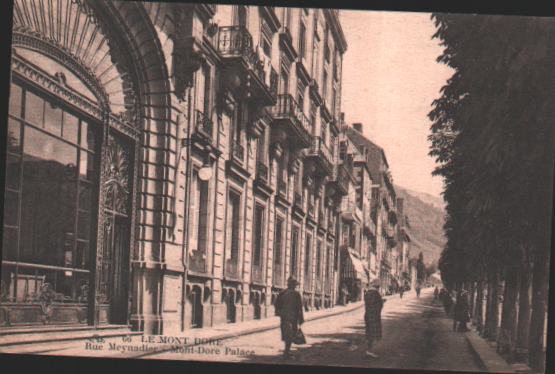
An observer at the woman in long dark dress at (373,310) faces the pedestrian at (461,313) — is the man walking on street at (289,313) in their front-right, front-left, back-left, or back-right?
back-left
